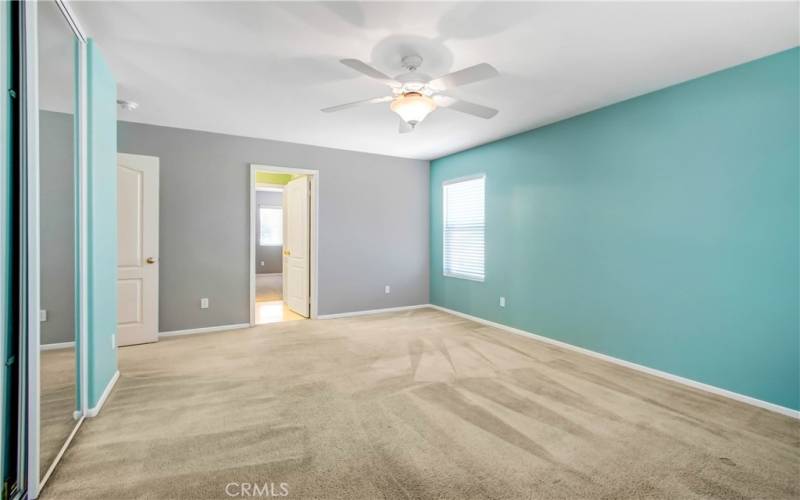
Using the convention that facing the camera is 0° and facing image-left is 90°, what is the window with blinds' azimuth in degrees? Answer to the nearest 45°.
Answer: approximately 45°

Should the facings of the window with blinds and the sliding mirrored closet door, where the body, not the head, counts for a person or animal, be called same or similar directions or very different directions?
very different directions

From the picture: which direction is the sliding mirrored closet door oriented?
to the viewer's right

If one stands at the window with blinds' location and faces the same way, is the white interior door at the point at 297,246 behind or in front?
in front

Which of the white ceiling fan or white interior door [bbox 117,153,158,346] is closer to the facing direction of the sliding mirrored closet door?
the white ceiling fan

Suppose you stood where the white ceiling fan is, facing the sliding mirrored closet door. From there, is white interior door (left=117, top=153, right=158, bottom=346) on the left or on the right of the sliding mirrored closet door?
right

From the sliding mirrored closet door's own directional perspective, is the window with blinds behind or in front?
in front

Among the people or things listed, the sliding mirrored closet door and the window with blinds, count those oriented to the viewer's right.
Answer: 1
